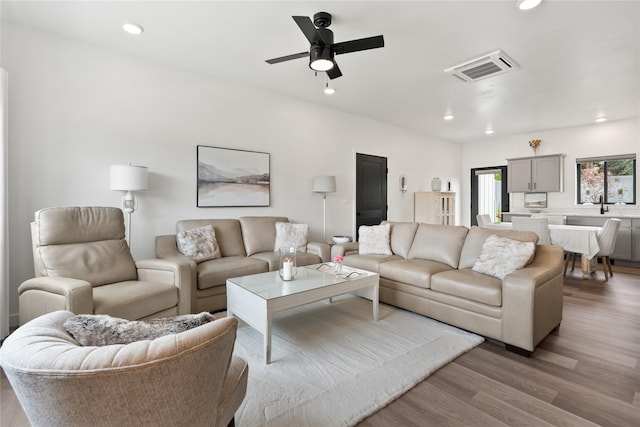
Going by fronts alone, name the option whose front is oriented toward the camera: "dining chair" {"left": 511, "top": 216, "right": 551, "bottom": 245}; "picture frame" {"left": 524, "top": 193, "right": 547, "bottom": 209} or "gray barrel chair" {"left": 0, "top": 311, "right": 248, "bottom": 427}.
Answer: the picture frame

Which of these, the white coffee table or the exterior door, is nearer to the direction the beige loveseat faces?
the white coffee table

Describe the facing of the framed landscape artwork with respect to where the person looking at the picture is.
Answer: facing the viewer and to the right of the viewer

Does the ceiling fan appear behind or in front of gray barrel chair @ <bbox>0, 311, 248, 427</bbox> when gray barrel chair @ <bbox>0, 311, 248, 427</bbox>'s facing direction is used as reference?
in front

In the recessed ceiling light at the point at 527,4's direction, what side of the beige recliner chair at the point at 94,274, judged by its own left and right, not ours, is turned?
front

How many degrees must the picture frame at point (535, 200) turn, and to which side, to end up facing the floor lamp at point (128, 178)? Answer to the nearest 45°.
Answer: approximately 45° to its right

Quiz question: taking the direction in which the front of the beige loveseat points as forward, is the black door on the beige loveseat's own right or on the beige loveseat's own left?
on the beige loveseat's own left

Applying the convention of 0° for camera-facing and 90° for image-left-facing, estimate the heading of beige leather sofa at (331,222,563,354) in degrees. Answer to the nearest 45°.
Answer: approximately 45°

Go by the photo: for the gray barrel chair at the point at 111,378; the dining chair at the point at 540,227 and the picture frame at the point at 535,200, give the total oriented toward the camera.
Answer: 1

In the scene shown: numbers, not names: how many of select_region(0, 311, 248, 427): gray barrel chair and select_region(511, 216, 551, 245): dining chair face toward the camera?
0

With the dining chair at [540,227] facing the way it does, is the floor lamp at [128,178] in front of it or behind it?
behind

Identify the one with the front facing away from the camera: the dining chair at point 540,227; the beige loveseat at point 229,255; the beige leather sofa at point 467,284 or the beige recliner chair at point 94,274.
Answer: the dining chair

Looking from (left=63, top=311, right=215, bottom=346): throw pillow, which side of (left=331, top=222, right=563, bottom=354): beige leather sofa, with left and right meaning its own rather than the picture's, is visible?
front

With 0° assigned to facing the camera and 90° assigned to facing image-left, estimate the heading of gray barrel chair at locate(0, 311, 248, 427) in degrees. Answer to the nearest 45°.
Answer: approximately 225°

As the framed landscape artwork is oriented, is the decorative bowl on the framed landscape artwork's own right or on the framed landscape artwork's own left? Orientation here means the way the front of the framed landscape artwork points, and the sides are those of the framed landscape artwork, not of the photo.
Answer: on the framed landscape artwork's own left
